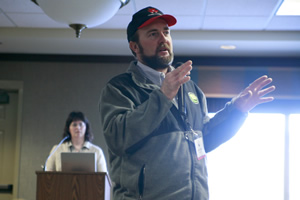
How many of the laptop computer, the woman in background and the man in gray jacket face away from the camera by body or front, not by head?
1

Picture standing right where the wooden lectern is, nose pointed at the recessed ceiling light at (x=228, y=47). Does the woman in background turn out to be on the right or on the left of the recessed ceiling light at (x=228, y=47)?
left

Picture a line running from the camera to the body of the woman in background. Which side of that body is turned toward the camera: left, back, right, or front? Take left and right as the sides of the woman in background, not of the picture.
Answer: front

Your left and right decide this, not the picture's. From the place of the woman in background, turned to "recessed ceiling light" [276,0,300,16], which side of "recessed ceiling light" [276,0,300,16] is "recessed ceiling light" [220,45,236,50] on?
left

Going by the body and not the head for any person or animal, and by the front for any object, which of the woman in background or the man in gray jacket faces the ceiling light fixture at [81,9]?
the woman in background

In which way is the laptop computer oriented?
away from the camera

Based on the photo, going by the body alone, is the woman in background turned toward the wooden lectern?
yes

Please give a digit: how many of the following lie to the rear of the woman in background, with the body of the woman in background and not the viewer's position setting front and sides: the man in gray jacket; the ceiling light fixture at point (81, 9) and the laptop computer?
0

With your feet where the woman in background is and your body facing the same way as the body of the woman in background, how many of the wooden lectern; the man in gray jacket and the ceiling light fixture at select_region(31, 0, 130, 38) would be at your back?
0

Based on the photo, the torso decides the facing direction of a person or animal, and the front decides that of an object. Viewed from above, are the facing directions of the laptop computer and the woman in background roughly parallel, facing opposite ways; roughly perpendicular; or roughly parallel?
roughly parallel, facing opposite ways

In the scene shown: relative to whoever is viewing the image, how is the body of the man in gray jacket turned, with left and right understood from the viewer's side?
facing the viewer and to the right of the viewer

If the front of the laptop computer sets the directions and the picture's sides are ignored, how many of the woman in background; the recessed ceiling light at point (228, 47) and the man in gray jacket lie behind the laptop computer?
1
